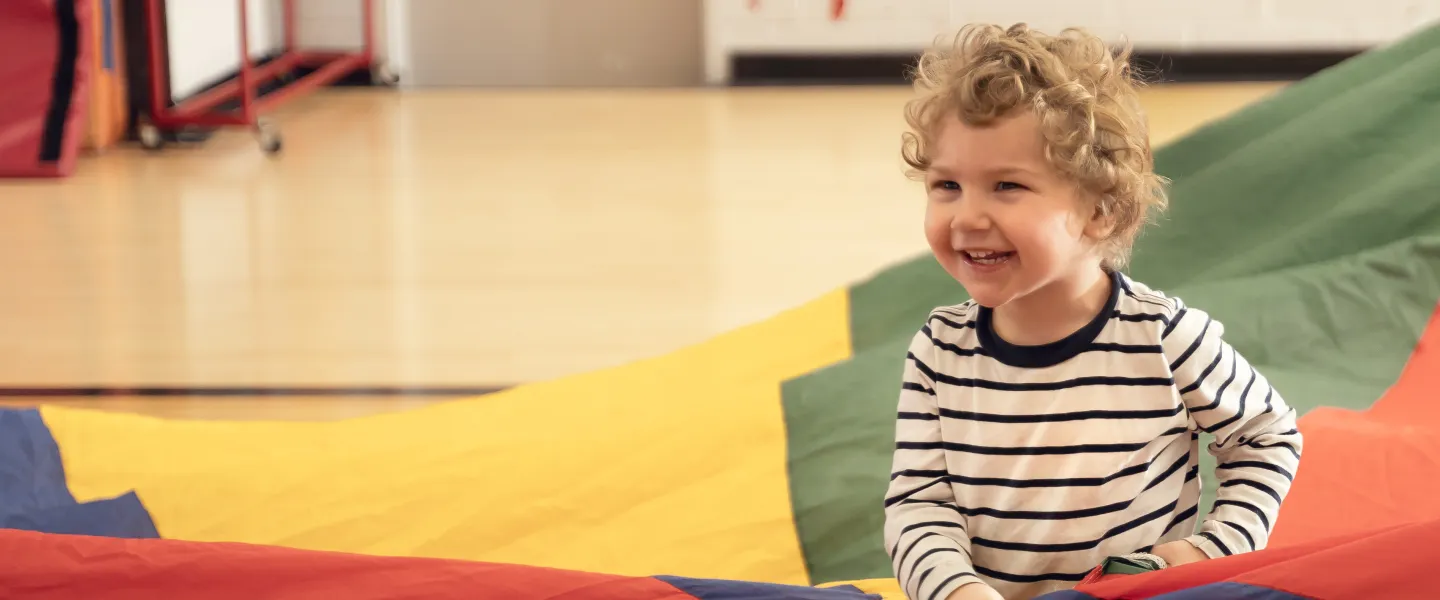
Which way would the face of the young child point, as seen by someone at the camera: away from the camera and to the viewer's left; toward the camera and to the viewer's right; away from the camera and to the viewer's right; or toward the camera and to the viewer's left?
toward the camera and to the viewer's left

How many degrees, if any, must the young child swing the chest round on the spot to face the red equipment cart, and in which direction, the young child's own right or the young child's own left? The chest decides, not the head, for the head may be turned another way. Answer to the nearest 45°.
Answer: approximately 90° to the young child's own right

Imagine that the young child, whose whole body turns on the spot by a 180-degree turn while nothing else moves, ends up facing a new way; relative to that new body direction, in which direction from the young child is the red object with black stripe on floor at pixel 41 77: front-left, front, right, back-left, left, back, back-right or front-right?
left

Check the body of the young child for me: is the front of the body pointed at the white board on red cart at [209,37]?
no

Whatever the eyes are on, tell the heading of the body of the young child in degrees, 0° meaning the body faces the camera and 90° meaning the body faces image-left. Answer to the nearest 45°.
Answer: approximately 45°
